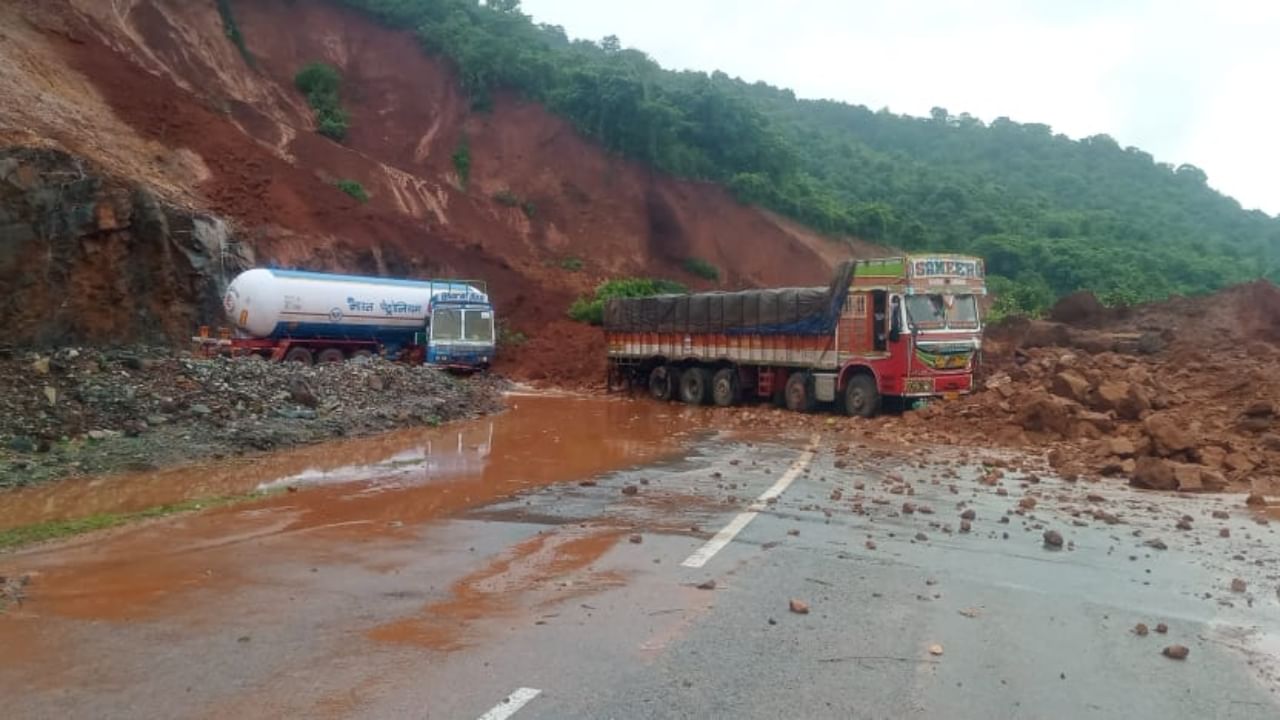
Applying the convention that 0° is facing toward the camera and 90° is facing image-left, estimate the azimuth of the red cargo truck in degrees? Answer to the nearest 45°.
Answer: approximately 315°

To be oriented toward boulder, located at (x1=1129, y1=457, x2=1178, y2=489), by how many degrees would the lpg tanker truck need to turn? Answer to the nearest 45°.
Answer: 0° — it already faces it

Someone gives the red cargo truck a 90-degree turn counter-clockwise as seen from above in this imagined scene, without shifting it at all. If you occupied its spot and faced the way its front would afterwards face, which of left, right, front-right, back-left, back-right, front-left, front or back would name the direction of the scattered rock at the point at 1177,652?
back-right

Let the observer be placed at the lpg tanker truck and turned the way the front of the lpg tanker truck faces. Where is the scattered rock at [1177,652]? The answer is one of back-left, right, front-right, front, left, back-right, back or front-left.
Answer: front-right

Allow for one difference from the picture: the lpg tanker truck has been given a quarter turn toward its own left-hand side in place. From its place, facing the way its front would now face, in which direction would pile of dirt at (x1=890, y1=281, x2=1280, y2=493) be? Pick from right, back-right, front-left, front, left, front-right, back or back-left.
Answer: right

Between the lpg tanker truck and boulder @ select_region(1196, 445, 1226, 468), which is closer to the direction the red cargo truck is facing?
the boulder

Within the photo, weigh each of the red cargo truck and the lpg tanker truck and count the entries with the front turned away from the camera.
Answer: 0

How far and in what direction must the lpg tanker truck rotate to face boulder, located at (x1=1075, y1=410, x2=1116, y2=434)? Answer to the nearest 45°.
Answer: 0° — it already faces it

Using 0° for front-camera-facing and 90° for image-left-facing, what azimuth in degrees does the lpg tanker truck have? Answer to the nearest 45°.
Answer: approximately 315°

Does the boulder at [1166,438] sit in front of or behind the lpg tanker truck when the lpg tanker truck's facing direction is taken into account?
in front

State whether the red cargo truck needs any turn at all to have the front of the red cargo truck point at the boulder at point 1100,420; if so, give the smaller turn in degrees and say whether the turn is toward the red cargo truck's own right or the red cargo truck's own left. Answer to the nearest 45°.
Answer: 0° — it already faces it

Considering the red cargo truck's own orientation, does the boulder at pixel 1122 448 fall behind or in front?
in front

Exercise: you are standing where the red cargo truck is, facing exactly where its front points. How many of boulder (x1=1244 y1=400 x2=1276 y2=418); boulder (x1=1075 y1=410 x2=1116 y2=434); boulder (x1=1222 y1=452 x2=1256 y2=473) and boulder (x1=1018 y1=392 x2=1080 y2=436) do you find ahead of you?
4

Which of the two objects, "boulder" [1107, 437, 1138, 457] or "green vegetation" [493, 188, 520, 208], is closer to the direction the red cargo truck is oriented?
the boulder
